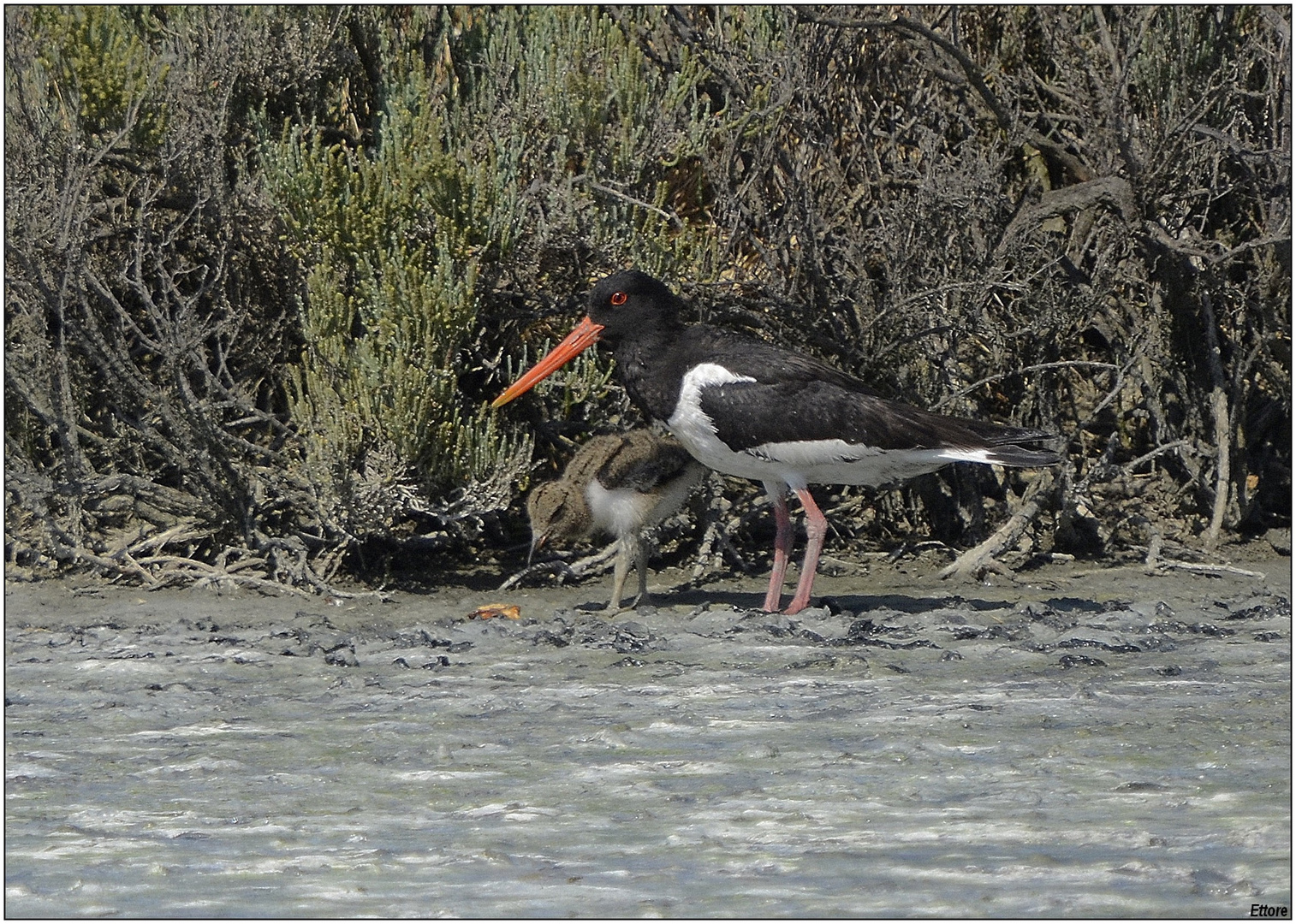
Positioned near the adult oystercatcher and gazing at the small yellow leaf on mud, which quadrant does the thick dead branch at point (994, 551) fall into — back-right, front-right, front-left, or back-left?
back-right

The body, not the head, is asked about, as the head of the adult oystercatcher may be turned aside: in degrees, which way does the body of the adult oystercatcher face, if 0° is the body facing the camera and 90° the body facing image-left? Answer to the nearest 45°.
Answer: approximately 90°

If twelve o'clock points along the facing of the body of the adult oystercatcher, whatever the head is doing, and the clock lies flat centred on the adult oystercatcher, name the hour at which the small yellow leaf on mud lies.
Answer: The small yellow leaf on mud is roughly at 12 o'clock from the adult oystercatcher.

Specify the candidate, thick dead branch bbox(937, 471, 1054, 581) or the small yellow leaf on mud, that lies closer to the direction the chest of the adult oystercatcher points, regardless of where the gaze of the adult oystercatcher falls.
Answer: the small yellow leaf on mud
